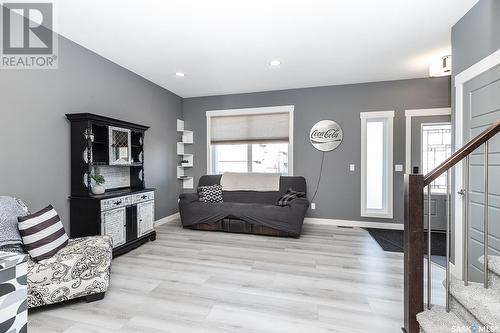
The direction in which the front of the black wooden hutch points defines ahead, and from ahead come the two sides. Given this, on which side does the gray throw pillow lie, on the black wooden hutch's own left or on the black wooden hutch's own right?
on the black wooden hutch's own right

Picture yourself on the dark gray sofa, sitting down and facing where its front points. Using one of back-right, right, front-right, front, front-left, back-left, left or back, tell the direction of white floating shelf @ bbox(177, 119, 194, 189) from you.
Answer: back-right

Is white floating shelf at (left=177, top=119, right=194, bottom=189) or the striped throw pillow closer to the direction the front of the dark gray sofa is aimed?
the striped throw pillow

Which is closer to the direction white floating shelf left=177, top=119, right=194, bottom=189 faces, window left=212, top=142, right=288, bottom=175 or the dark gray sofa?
the dark gray sofa

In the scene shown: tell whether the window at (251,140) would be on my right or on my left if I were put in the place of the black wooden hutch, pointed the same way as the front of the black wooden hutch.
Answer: on my left

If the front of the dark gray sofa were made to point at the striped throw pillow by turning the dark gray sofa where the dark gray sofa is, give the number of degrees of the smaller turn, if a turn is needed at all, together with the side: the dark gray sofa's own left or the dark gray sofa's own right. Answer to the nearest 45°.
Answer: approximately 45° to the dark gray sofa's own right

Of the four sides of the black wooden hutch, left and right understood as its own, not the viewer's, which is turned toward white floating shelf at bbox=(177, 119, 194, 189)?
left

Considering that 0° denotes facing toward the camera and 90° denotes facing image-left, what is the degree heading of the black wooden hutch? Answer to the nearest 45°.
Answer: approximately 315°

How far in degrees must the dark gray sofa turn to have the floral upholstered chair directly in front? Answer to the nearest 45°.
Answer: approximately 45° to its right

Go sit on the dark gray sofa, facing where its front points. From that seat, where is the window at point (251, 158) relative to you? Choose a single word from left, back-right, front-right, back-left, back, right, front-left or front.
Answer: back

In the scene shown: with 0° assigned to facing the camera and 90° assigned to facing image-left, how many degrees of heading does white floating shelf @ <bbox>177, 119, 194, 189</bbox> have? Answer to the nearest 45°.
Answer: approximately 0°
